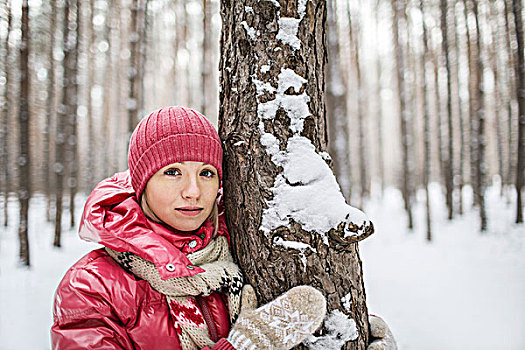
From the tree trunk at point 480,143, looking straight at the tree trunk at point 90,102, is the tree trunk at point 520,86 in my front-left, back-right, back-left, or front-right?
back-left

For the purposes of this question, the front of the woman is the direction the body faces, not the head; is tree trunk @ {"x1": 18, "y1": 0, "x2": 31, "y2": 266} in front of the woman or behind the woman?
behind

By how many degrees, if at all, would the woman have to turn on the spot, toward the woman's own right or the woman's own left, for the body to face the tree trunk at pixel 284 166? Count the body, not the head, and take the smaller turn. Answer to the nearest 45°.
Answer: approximately 45° to the woman's own left

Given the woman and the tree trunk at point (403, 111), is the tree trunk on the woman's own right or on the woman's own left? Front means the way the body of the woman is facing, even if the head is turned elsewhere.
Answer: on the woman's own left

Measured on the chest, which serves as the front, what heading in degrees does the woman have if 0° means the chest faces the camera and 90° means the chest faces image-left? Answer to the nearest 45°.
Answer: approximately 315°
